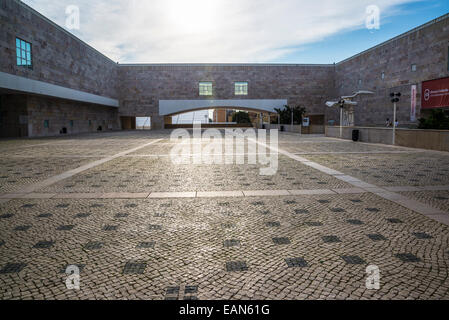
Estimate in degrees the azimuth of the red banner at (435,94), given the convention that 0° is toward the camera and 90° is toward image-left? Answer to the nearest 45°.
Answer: approximately 45°

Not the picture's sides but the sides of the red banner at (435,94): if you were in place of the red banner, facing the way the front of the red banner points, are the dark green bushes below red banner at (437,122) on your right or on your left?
on your left

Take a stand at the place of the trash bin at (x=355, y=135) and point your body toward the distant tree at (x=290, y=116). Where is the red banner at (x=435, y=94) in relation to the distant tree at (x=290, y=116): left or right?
right
